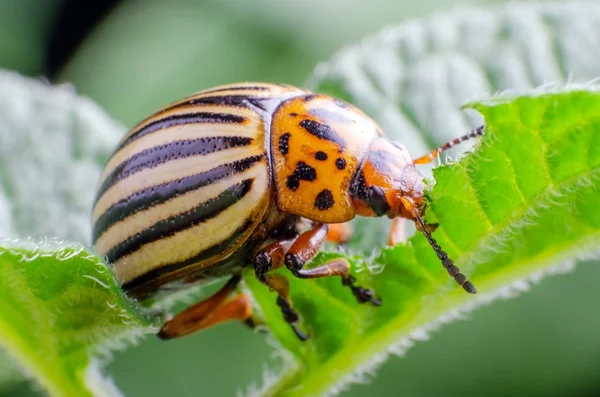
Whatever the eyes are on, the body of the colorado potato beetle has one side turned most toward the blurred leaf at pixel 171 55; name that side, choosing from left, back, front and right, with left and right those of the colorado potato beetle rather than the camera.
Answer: left

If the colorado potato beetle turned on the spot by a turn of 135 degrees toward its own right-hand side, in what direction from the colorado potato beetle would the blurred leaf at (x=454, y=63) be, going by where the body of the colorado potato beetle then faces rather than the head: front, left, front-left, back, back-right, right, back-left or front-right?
back

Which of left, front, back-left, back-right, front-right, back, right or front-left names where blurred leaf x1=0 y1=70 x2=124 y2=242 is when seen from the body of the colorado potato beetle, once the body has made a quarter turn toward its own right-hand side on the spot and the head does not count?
back-right

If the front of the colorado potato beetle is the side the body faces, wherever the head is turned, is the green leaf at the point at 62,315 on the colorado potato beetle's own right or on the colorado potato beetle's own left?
on the colorado potato beetle's own right

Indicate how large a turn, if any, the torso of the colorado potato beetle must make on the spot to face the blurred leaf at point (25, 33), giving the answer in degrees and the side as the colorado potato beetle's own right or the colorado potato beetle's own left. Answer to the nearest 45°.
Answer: approximately 135° to the colorado potato beetle's own left

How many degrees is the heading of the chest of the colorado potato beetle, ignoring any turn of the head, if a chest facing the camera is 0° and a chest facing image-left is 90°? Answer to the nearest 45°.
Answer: approximately 270°
